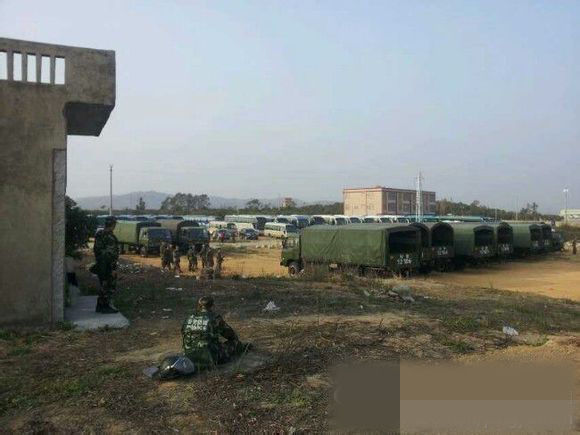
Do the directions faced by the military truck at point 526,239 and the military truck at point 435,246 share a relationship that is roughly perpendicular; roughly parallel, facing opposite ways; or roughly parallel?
roughly parallel

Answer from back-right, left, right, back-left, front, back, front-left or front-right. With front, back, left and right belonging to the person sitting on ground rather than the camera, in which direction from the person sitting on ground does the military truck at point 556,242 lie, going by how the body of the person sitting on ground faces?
front

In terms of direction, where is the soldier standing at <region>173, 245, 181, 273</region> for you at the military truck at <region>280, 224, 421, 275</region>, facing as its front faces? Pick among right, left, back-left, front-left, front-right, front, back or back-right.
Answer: front-left

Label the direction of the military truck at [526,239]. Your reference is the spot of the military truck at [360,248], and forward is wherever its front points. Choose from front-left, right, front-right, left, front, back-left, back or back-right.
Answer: right

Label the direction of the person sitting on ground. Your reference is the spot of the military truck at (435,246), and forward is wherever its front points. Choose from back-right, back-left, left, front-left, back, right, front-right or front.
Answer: back-left

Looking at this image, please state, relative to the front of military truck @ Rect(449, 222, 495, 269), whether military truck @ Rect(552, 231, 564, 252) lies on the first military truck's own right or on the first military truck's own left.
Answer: on the first military truck's own right

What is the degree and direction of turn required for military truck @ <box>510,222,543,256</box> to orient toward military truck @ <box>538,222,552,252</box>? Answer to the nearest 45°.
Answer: approximately 45° to its right

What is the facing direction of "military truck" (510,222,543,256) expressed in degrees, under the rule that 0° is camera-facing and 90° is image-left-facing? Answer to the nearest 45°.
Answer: approximately 135°

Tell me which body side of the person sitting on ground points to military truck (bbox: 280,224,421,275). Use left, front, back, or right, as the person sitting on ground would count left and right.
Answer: front

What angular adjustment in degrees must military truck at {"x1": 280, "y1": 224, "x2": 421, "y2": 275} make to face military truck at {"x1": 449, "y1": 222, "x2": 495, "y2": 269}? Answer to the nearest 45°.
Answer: approximately 90° to its right

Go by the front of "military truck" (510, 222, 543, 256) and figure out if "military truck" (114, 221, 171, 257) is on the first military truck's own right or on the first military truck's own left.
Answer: on the first military truck's own left

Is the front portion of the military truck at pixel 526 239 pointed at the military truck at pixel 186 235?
no

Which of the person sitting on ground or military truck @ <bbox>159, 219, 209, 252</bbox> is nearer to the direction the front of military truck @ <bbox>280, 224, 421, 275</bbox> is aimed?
the military truck

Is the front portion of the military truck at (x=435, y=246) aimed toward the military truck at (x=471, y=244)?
no

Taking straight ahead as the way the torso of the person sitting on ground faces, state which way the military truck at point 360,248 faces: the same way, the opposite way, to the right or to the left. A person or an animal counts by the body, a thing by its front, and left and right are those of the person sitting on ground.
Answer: to the left

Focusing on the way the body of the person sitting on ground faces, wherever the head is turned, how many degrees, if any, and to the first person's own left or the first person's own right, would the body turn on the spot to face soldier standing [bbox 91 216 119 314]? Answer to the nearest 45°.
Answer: approximately 90° to the first person's own left

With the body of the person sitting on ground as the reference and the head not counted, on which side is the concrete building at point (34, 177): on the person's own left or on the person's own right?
on the person's own left

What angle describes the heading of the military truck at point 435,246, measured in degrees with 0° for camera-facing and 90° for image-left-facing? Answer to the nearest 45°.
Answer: approximately 135°

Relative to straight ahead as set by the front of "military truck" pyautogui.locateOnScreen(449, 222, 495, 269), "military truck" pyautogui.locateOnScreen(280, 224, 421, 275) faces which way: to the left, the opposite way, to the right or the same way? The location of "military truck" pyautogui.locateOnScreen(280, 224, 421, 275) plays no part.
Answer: the same way
